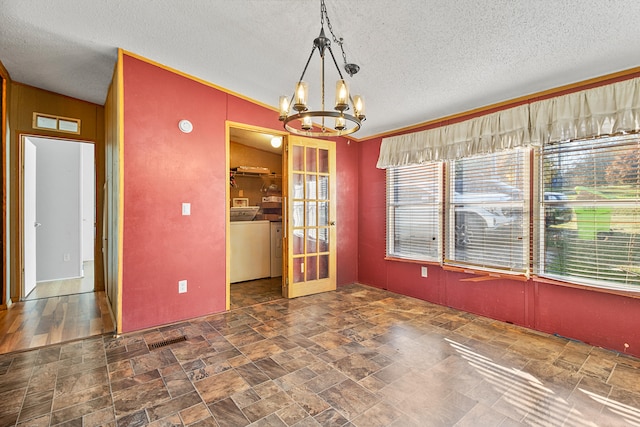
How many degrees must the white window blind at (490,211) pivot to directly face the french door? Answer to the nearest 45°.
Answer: approximately 45° to its right

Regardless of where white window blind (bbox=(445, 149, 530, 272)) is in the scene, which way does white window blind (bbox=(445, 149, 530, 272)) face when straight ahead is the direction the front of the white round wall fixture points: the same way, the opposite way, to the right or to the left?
to the right

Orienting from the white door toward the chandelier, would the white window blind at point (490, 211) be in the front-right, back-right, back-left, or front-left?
front-left

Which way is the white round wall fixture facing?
toward the camera

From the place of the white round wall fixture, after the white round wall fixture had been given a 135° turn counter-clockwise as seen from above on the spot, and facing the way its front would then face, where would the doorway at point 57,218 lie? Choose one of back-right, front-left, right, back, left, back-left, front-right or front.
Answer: left

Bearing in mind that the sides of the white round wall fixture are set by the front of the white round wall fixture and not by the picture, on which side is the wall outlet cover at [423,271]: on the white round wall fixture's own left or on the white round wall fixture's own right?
on the white round wall fixture's own left

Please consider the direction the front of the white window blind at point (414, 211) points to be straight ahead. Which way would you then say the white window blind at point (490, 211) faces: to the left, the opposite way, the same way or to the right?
the same way

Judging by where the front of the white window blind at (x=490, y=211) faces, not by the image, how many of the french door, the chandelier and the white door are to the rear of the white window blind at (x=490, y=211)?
0

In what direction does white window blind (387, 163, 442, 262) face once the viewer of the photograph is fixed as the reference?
facing the viewer and to the left of the viewer

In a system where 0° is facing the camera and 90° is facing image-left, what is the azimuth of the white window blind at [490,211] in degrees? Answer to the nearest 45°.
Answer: approximately 45°

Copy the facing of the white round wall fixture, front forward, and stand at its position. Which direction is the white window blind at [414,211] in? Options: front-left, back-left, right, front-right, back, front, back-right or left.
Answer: left

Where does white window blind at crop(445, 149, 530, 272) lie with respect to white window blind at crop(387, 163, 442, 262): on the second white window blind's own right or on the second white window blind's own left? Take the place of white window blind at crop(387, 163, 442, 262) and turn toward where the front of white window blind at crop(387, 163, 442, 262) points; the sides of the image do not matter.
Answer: on the second white window blind's own left

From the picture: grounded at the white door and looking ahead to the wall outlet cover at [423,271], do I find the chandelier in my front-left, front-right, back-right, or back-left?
front-right
